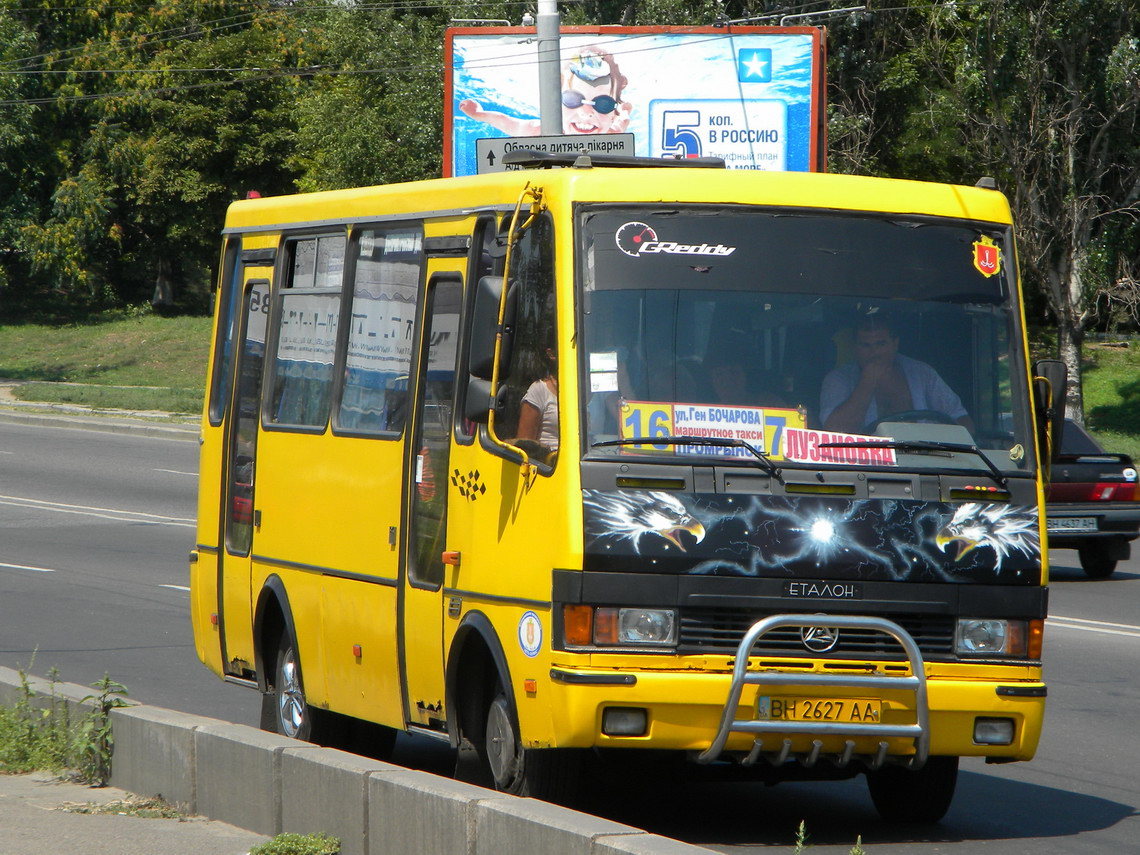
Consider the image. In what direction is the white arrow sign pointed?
toward the camera

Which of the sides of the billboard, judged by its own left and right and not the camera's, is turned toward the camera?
front

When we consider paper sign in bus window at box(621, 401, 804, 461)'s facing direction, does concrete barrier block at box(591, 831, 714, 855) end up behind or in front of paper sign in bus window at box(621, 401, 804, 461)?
in front

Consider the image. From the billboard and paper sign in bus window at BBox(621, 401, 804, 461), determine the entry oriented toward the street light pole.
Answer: the billboard

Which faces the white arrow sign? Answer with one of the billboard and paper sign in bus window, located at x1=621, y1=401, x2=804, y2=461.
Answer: the billboard

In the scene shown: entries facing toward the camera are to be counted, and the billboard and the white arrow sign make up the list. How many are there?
2

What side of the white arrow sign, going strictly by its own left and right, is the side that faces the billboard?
back

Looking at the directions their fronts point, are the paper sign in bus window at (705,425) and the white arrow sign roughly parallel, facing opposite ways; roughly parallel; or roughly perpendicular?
roughly parallel

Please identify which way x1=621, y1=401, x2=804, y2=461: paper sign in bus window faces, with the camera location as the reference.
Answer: facing the viewer

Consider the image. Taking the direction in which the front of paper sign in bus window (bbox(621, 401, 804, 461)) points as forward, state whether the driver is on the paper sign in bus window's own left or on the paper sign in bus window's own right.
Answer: on the paper sign in bus window's own left

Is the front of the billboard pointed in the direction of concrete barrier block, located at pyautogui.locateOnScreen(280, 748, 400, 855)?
yes

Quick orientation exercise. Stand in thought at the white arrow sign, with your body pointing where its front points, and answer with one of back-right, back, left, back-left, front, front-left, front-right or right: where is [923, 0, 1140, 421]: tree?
back-left

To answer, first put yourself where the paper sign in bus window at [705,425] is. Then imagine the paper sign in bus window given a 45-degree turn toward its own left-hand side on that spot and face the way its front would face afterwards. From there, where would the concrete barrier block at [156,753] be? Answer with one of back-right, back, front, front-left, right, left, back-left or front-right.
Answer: back-right

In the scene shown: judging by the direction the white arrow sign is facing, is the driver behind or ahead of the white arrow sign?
ahead
